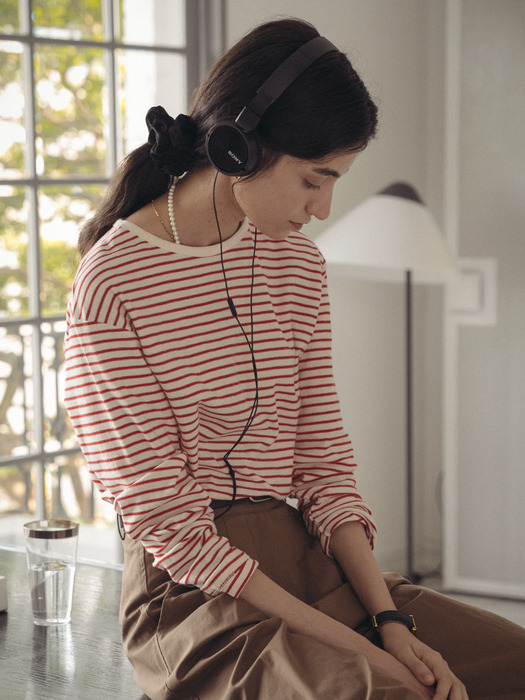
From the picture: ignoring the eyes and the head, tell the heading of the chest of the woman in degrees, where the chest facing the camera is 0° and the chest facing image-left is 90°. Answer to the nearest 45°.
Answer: approximately 315°

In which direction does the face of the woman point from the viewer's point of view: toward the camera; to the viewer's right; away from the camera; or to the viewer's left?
to the viewer's right
